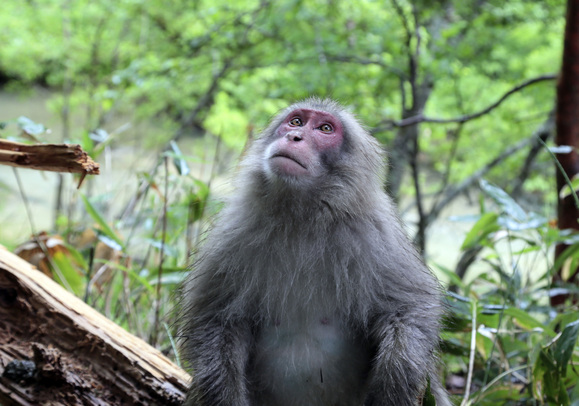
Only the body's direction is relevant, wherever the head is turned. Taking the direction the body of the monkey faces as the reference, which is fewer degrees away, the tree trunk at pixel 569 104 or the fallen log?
the fallen log

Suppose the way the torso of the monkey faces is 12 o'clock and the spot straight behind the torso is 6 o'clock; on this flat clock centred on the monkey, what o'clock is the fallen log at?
The fallen log is roughly at 3 o'clock from the monkey.

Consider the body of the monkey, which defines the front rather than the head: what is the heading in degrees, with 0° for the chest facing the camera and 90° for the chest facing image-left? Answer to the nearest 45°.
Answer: approximately 0°

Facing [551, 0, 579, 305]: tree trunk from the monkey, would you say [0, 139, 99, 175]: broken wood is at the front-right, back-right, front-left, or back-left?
back-left

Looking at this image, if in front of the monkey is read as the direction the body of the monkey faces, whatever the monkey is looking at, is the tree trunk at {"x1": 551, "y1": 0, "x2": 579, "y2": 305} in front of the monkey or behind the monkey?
behind

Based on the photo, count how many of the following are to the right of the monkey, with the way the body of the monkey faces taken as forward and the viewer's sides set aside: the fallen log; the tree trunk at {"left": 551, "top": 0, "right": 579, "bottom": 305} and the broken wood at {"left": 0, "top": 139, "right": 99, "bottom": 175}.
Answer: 2

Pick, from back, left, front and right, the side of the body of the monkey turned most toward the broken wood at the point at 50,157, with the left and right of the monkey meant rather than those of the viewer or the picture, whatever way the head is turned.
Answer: right
